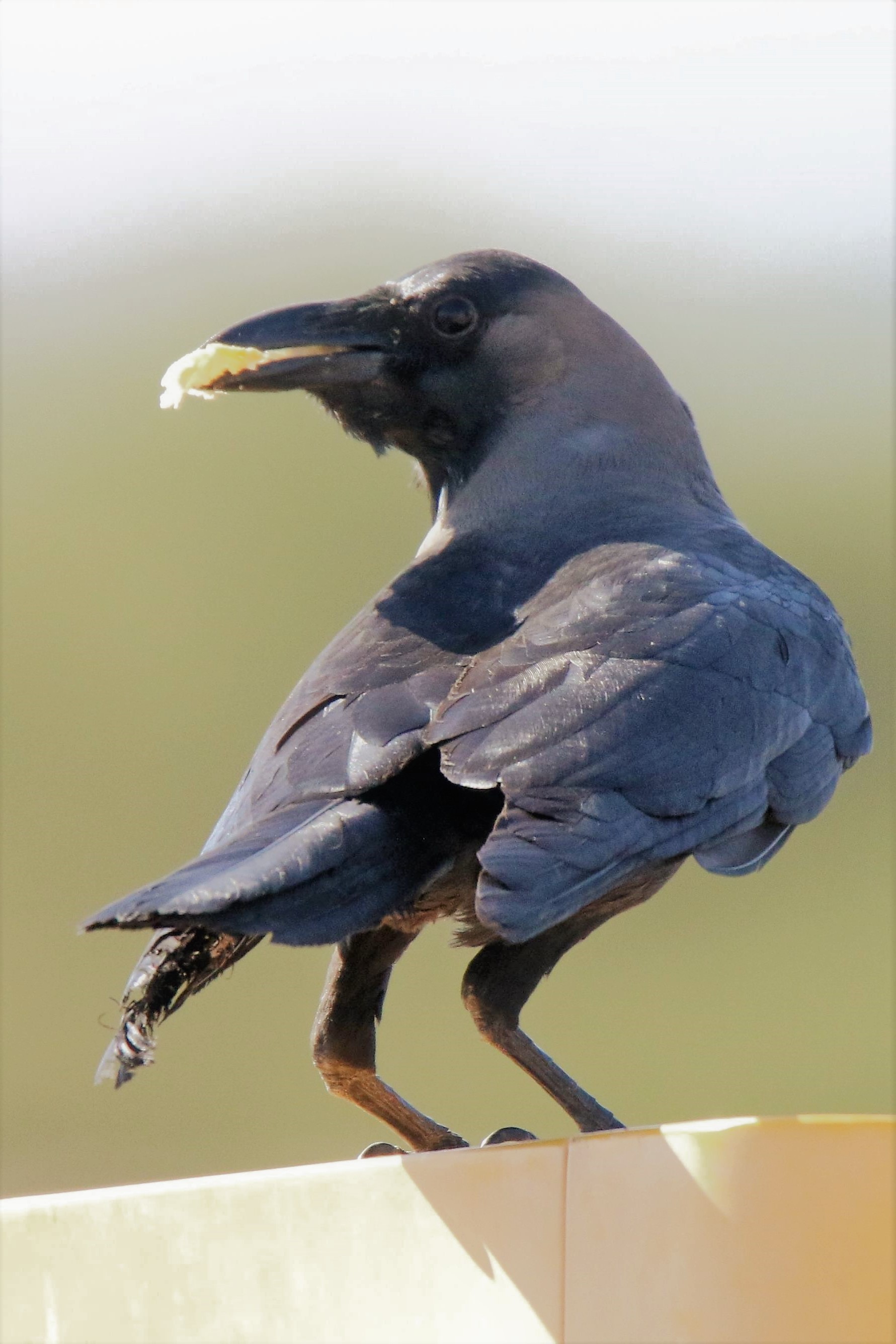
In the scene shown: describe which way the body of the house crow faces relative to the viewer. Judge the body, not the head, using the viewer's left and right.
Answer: facing away from the viewer and to the right of the viewer
